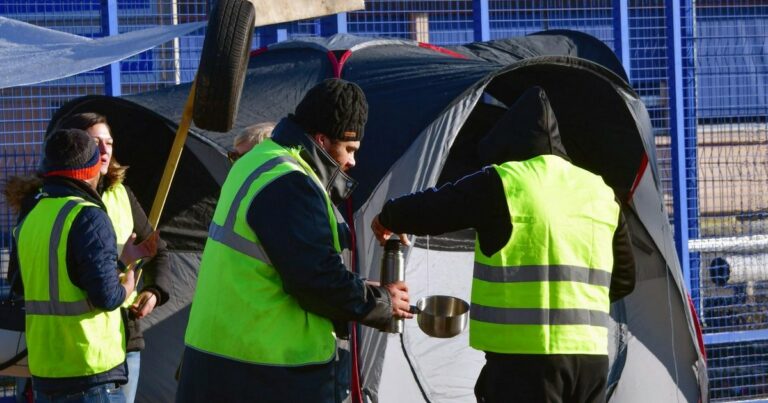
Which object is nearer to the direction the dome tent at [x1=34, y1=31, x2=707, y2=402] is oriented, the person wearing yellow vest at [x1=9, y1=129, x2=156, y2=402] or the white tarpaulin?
the person wearing yellow vest

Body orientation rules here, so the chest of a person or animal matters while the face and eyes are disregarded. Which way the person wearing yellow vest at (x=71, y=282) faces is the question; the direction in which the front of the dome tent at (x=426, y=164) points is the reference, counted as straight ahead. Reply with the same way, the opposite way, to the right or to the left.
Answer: to the left

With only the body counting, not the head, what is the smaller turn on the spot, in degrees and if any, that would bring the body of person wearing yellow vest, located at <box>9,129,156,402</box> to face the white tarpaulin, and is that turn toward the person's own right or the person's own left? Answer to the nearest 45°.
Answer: approximately 45° to the person's own left

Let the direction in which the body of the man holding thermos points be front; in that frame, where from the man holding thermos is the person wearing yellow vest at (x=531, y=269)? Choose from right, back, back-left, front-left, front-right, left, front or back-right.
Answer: front-left

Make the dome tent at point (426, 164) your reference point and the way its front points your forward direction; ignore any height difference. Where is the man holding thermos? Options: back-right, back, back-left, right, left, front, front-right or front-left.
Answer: front-right

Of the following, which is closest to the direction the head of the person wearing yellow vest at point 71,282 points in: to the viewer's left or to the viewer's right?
to the viewer's right

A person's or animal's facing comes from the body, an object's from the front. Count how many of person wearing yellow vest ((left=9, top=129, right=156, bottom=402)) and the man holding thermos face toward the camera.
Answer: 0

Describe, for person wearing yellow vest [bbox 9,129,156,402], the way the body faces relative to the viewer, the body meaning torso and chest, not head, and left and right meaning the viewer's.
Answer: facing away from the viewer and to the right of the viewer
